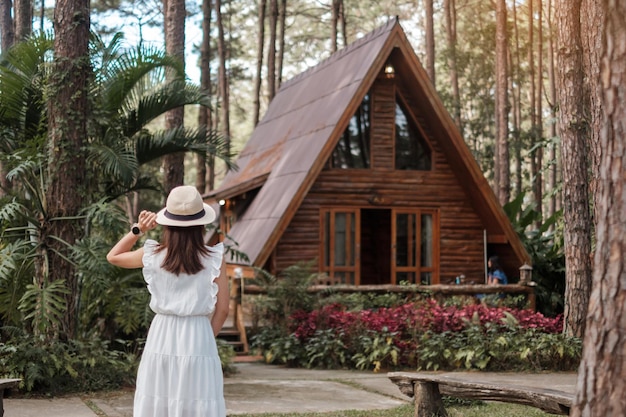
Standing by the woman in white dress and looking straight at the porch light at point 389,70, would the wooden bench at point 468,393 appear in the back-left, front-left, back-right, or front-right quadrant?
front-right

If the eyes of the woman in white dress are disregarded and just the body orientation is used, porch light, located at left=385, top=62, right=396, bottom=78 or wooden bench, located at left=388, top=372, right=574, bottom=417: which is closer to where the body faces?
the porch light

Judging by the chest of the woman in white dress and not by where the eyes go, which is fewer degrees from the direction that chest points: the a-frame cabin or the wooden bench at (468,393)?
the a-frame cabin

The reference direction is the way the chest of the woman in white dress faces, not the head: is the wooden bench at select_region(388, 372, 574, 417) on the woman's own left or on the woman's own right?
on the woman's own right

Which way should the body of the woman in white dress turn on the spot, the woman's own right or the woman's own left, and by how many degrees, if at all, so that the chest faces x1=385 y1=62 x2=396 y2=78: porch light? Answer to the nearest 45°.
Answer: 0° — they already face it

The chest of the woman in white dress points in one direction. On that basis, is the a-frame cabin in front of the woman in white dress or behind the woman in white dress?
in front

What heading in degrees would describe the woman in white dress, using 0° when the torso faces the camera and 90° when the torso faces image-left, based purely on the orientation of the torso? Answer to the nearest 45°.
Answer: approximately 180°

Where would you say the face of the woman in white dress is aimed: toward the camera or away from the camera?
away from the camera

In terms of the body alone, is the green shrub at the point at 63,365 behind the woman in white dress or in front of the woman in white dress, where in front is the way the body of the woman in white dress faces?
in front
